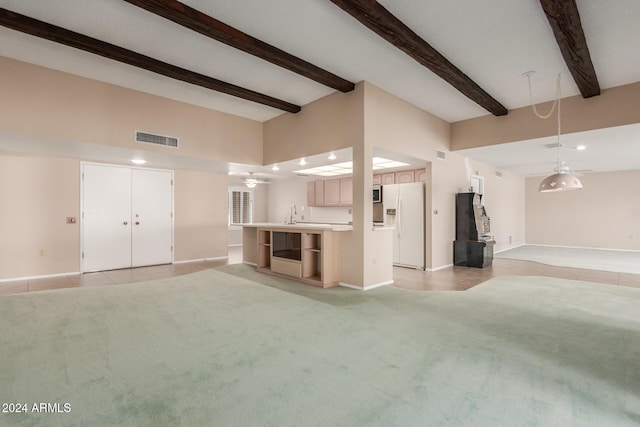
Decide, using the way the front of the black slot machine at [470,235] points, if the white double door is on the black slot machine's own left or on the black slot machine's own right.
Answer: on the black slot machine's own right

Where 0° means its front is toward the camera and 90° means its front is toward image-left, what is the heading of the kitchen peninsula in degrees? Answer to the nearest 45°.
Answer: approximately 45°

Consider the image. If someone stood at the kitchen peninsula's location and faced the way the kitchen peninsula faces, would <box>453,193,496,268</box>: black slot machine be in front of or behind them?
behind

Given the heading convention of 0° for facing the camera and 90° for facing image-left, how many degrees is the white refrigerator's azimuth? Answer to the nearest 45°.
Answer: approximately 45°

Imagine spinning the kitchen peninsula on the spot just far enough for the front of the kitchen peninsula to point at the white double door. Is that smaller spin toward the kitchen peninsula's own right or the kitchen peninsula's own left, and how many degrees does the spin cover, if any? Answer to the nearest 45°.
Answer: approximately 45° to the kitchen peninsula's own right

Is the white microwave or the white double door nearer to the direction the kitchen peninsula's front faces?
the white double door

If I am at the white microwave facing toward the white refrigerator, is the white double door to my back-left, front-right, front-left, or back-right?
back-right

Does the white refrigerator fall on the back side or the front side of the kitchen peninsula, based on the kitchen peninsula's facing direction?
on the back side

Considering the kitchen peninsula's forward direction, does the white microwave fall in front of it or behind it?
behind

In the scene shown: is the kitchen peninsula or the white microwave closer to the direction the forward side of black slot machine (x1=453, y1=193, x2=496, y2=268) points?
the kitchen peninsula
